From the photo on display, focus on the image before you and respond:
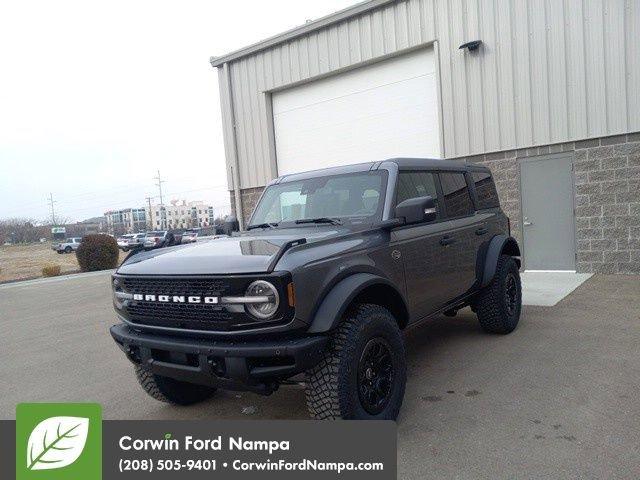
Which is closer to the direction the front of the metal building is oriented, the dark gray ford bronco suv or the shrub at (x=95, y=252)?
the dark gray ford bronco suv

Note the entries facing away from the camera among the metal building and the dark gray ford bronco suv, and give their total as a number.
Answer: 0

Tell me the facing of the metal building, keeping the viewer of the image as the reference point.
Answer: facing the viewer and to the left of the viewer

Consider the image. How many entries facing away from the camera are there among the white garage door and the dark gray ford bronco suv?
0

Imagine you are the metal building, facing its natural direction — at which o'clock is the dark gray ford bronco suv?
The dark gray ford bronco suv is roughly at 11 o'clock from the metal building.

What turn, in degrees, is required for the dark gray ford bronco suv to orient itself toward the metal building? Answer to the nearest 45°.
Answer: approximately 180°

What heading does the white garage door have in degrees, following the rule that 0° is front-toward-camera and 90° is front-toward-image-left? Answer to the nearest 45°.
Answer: approximately 45°

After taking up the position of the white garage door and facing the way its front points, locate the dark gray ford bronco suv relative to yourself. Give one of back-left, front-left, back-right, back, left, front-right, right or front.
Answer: front-left

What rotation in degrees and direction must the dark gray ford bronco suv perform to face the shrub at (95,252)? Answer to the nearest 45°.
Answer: approximately 90° to its right

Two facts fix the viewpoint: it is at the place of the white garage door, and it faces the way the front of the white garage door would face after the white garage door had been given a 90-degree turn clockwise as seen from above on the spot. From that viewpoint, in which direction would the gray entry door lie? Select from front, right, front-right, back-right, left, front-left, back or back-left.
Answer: back

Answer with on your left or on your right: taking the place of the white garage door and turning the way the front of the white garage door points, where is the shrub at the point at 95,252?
on your right

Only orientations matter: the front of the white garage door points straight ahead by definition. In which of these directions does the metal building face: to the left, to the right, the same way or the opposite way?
the same way

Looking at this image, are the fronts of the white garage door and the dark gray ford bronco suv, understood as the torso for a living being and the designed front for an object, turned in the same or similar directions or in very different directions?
same or similar directions

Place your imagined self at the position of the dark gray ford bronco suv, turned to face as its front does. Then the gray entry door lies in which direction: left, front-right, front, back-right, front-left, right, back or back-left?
back

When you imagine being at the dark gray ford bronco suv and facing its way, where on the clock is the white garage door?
The white garage door is roughly at 5 o'clock from the dark gray ford bronco suv.

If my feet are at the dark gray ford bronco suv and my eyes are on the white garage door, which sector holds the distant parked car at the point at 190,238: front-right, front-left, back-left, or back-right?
front-left
